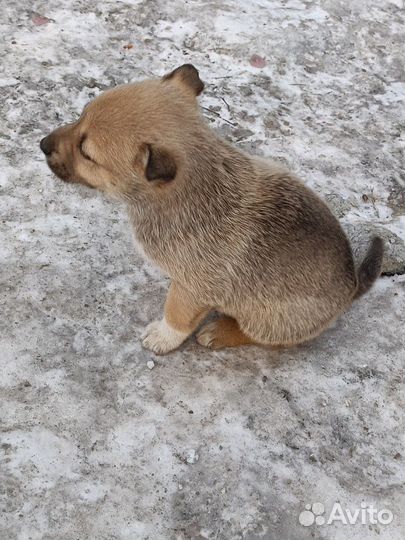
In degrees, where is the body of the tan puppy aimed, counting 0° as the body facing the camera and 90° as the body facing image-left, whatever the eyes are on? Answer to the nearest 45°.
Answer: approximately 90°
